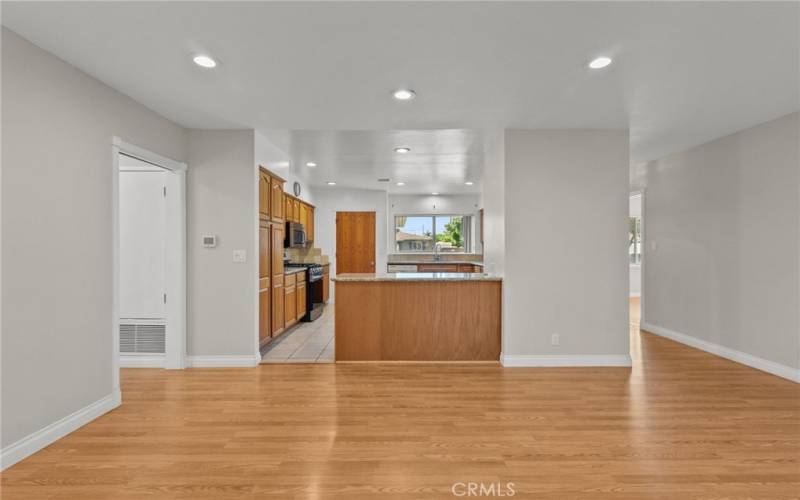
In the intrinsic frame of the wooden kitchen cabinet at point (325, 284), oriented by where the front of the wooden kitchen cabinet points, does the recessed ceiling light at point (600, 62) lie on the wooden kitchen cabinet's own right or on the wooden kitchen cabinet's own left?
on the wooden kitchen cabinet's own right

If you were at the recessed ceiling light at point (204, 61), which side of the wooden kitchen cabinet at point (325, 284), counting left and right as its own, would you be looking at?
right

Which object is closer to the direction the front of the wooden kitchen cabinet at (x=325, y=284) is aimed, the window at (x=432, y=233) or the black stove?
the window

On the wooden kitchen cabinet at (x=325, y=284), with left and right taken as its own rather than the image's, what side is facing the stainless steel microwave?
right

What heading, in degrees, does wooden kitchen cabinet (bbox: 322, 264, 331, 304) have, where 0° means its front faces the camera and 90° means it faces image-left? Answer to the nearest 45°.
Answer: approximately 270°

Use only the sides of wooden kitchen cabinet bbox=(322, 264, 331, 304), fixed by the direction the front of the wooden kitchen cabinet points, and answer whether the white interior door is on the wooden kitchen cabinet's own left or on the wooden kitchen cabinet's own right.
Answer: on the wooden kitchen cabinet's own right

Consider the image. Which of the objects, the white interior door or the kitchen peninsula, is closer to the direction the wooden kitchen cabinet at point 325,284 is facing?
the kitchen peninsula

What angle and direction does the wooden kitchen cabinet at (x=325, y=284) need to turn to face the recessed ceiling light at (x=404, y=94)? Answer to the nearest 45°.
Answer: approximately 90° to its right

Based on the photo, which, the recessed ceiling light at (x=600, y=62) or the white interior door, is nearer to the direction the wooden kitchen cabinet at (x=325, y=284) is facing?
the recessed ceiling light
